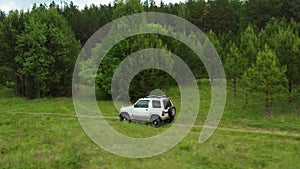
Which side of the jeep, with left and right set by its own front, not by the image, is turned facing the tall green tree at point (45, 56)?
front

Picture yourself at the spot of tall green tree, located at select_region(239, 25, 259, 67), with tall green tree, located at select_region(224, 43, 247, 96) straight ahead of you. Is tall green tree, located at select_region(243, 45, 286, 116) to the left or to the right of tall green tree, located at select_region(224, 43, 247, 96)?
left

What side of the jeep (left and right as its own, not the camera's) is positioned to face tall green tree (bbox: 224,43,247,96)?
right

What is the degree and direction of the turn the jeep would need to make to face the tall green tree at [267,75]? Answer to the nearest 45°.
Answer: approximately 135° to its right

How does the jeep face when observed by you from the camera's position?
facing away from the viewer and to the left of the viewer

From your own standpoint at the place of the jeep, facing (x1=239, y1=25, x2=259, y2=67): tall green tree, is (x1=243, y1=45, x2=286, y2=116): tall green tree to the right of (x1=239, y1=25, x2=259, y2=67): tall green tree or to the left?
right
